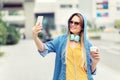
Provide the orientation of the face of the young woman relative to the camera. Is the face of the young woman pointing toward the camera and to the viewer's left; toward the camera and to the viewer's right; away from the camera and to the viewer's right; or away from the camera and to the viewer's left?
toward the camera and to the viewer's left

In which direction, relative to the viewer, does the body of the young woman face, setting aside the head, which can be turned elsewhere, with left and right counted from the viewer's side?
facing the viewer
